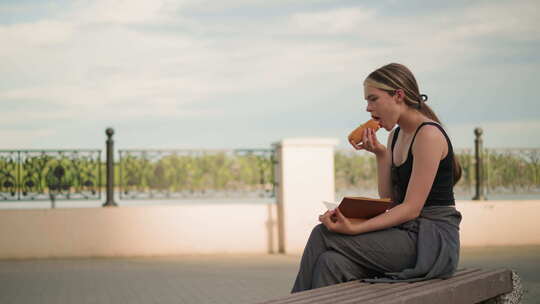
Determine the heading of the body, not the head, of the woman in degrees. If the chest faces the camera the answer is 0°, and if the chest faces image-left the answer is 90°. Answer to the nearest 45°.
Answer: approximately 90°

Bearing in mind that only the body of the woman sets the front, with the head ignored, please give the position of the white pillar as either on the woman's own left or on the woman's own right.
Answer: on the woman's own right

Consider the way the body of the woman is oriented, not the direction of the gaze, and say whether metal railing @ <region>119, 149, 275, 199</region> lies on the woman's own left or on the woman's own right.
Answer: on the woman's own right

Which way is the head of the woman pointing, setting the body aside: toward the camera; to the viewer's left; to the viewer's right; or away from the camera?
to the viewer's left

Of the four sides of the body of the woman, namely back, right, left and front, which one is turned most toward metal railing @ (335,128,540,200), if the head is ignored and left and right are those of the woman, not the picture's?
right
